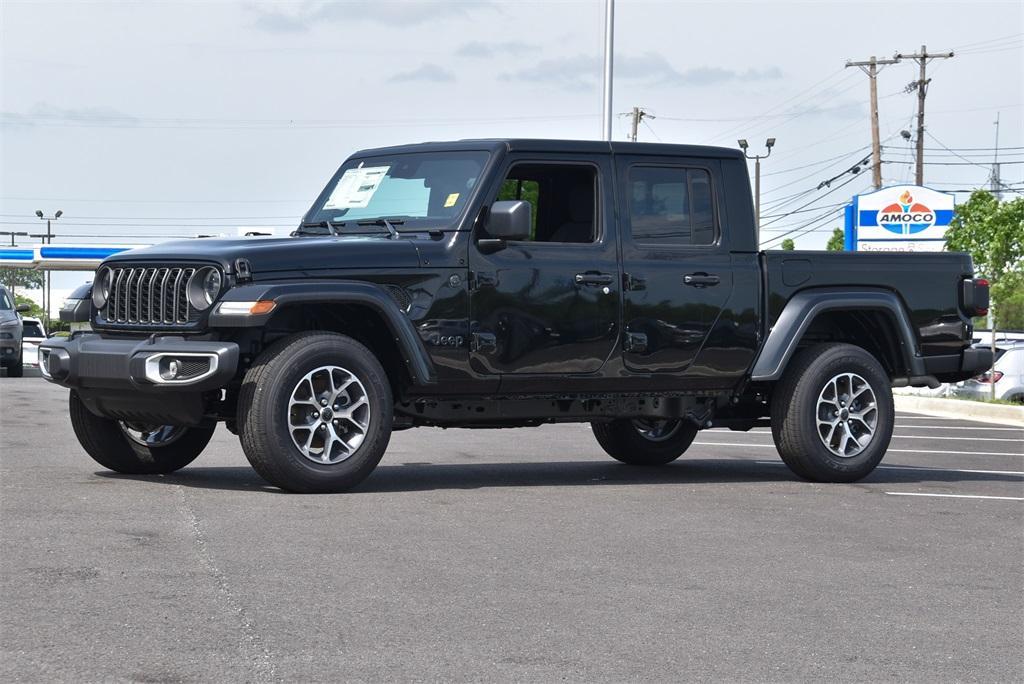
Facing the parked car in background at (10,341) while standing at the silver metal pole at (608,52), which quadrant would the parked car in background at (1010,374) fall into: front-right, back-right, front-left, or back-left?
back-left

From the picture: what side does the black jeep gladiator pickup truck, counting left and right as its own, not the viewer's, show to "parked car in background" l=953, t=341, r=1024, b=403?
back

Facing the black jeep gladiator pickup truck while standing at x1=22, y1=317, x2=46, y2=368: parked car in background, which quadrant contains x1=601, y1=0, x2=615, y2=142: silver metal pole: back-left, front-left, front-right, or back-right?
front-left

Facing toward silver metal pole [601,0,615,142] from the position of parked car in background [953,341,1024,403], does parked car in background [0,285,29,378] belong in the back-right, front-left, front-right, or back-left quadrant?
front-left

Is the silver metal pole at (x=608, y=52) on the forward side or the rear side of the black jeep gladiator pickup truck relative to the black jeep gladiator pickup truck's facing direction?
on the rear side

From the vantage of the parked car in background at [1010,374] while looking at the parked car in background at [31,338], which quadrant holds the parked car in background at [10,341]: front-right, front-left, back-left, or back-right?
front-left

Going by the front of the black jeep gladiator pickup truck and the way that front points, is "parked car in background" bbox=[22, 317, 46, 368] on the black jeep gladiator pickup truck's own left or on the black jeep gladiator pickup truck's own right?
on the black jeep gladiator pickup truck's own right

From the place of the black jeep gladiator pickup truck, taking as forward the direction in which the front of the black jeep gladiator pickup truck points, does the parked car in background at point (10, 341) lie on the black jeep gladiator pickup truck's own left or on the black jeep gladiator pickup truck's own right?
on the black jeep gladiator pickup truck's own right

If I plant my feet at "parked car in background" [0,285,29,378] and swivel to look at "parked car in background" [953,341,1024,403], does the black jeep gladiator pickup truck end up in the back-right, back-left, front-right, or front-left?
front-right

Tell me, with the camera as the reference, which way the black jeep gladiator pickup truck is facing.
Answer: facing the viewer and to the left of the viewer
